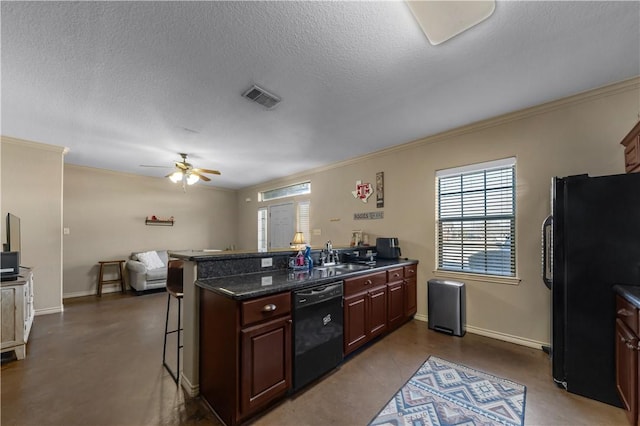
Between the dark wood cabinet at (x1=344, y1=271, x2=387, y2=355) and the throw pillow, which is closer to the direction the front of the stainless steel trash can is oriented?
the dark wood cabinet

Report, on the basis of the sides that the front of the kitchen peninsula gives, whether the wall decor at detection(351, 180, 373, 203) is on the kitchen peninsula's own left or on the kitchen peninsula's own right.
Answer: on the kitchen peninsula's own left

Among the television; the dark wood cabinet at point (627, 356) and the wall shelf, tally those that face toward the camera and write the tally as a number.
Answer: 1

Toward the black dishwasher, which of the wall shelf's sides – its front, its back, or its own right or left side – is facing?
front

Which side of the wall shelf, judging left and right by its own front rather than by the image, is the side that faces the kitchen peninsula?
front

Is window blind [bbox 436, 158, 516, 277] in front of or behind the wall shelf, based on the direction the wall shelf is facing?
in front

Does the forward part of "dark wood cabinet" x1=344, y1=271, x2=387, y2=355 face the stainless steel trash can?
no

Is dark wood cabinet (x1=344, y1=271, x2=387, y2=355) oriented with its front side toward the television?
no

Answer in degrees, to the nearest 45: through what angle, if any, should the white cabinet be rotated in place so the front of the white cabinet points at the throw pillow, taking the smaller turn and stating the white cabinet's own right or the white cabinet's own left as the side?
approximately 45° to the white cabinet's own left

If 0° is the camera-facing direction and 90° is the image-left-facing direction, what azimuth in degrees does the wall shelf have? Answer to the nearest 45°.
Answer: approximately 0°

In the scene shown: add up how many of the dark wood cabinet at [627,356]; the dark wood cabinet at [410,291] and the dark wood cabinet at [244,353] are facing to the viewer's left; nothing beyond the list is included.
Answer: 1

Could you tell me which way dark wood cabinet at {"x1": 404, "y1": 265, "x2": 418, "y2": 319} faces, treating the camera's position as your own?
facing the viewer and to the right of the viewer

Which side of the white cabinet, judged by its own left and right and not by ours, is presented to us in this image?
right

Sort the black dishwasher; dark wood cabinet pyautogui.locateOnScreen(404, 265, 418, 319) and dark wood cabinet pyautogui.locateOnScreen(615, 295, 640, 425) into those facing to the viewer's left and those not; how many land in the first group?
1

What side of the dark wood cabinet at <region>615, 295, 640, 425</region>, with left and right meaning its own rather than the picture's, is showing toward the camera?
left

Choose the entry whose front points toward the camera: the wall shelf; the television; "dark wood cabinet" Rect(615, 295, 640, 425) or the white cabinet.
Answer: the wall shelf

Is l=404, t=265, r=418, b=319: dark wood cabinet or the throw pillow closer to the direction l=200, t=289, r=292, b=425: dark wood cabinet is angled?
the dark wood cabinet
